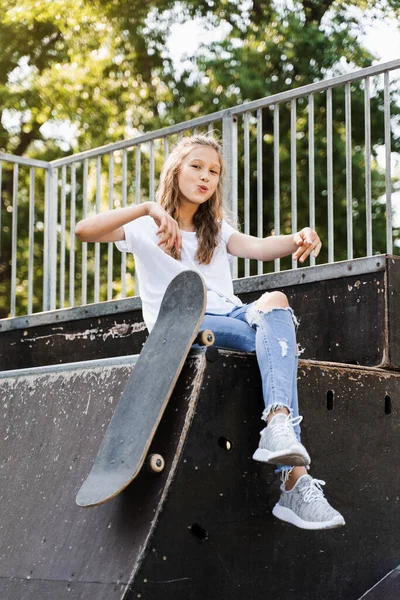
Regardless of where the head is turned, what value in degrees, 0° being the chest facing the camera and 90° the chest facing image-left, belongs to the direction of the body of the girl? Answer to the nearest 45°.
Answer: approximately 315°
